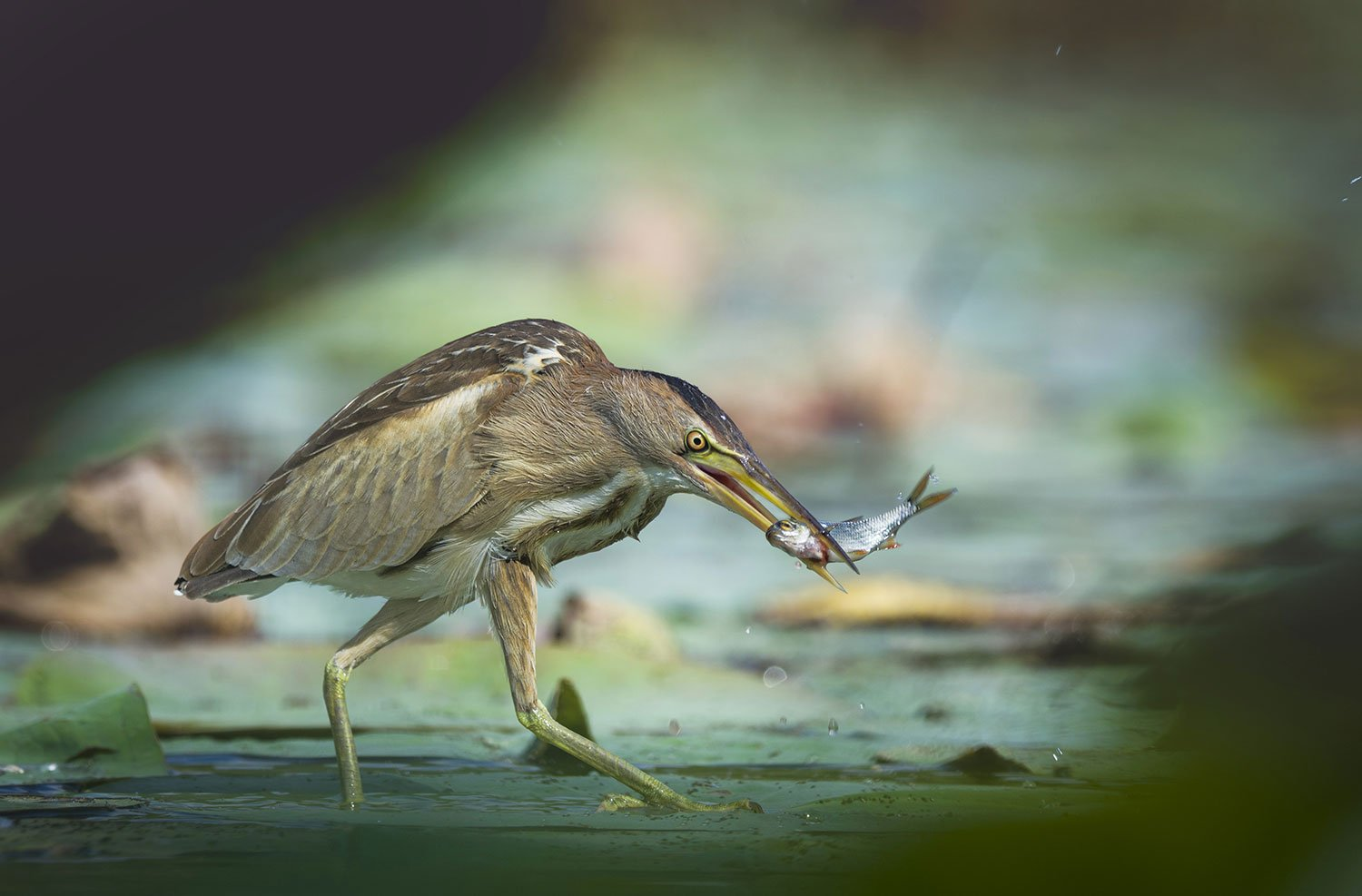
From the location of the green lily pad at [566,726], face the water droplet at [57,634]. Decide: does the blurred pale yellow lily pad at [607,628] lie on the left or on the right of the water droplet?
right

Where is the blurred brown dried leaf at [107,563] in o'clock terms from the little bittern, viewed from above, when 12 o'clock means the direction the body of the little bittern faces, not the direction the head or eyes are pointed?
The blurred brown dried leaf is roughly at 8 o'clock from the little bittern.

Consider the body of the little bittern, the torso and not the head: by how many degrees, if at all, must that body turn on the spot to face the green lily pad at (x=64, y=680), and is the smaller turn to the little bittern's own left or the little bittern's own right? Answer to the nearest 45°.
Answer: approximately 135° to the little bittern's own left

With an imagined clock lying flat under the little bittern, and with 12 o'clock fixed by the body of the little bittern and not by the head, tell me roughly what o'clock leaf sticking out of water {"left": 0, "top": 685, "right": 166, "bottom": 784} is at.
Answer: The leaf sticking out of water is roughly at 7 o'clock from the little bittern.

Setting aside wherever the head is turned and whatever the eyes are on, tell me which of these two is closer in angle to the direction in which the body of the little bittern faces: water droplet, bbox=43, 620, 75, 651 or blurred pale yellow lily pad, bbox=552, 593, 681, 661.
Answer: the blurred pale yellow lily pad

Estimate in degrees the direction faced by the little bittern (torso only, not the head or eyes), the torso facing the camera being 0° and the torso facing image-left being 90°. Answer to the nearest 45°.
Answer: approximately 270°

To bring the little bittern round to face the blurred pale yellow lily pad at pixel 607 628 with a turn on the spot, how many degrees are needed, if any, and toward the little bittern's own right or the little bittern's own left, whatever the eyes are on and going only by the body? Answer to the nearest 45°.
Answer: approximately 90° to the little bittern's own left

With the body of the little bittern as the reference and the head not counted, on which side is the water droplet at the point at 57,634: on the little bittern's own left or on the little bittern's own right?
on the little bittern's own left
